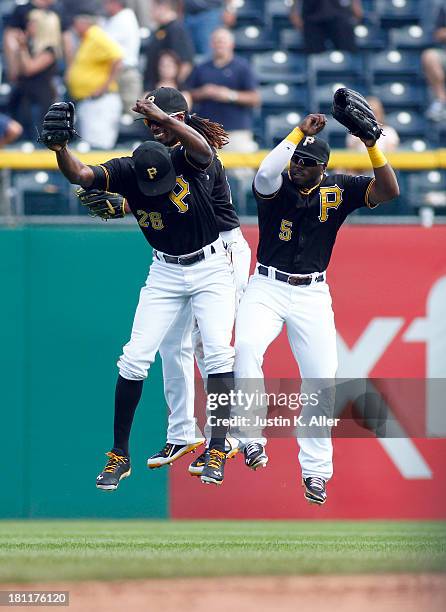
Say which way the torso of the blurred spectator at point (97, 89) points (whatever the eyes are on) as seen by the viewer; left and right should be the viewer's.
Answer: facing to the left of the viewer

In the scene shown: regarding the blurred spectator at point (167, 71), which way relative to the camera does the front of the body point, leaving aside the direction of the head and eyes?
toward the camera

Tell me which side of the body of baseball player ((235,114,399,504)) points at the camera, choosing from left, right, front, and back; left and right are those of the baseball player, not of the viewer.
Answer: front

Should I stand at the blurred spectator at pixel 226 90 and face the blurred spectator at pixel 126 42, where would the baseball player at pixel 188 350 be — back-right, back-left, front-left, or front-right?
back-left

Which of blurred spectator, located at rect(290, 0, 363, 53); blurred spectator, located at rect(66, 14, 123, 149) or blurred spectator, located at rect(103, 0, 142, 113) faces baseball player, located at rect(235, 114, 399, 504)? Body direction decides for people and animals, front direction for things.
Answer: blurred spectator, located at rect(290, 0, 363, 53)

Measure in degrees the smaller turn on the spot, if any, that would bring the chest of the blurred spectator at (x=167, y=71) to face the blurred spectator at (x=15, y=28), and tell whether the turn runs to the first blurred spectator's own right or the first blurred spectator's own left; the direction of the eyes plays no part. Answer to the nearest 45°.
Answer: approximately 135° to the first blurred spectator's own right

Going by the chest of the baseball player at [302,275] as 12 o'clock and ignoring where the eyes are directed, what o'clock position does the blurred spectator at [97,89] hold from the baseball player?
The blurred spectator is roughly at 5 o'clock from the baseball player.

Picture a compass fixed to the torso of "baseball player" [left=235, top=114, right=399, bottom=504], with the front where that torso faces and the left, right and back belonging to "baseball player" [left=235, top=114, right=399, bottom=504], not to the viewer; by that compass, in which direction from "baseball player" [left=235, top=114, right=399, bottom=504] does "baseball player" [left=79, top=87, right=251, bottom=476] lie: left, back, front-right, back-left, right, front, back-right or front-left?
right

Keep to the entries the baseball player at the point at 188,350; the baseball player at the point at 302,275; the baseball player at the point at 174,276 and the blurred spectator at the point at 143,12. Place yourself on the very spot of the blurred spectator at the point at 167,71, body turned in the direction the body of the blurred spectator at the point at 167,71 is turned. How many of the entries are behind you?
1
